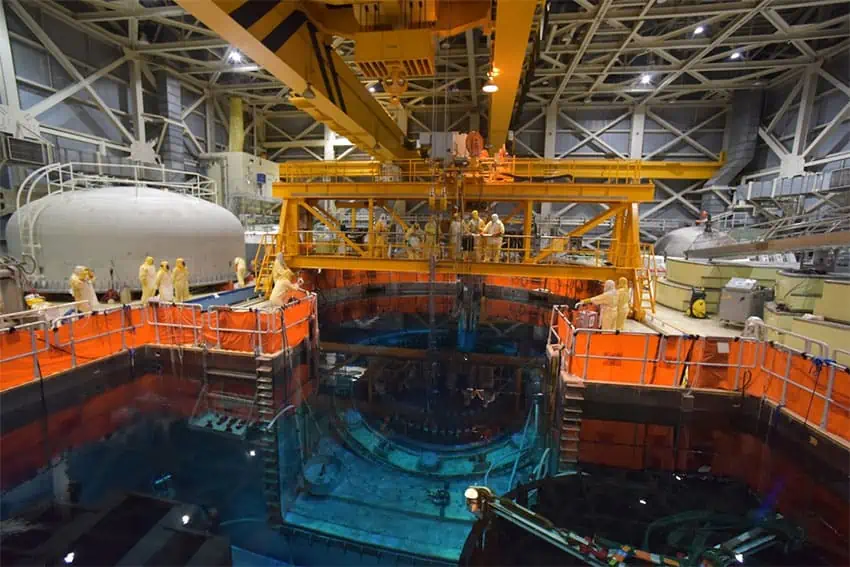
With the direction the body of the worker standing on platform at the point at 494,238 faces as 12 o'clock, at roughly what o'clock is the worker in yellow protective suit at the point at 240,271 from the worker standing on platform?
The worker in yellow protective suit is roughly at 3 o'clock from the worker standing on platform.

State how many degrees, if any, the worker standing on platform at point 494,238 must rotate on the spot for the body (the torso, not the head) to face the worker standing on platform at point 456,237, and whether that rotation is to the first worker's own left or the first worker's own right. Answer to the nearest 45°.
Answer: approximately 90° to the first worker's own right

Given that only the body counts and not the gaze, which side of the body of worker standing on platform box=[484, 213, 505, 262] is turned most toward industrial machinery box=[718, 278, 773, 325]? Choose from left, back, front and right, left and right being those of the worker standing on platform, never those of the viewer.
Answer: left

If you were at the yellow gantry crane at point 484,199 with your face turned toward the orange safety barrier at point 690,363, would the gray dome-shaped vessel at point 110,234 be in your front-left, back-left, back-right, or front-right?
back-right

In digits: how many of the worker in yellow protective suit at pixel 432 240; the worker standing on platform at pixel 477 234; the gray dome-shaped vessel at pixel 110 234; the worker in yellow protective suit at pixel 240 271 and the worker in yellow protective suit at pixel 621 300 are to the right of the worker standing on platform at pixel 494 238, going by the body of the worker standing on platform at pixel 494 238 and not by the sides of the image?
4

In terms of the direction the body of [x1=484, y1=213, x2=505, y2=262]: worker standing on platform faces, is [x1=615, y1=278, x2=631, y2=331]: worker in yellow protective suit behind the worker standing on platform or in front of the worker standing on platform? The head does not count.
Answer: in front

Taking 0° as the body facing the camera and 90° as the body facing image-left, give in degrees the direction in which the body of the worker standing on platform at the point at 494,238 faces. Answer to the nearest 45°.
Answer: approximately 0°

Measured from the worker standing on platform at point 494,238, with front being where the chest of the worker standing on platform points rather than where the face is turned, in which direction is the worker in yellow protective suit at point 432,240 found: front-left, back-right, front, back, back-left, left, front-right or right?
right

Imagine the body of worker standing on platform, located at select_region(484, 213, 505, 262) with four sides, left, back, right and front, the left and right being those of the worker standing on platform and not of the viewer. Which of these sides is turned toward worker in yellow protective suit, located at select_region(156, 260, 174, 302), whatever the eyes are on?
right

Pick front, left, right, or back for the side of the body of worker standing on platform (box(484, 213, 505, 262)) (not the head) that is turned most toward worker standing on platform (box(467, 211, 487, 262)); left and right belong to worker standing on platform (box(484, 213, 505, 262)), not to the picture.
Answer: right

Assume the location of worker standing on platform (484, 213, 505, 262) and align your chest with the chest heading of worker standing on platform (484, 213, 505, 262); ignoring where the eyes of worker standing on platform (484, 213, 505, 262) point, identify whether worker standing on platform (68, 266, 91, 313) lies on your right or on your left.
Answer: on your right

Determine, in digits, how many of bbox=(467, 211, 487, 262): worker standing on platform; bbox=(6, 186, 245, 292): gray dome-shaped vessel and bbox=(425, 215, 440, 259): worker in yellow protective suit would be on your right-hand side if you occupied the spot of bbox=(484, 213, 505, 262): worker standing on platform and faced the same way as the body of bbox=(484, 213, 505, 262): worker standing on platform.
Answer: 3

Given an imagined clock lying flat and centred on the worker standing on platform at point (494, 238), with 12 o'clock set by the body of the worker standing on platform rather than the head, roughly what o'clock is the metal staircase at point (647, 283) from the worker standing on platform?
The metal staircase is roughly at 9 o'clock from the worker standing on platform.
